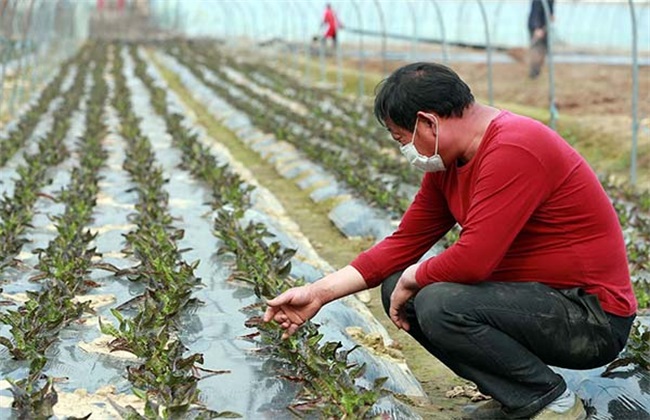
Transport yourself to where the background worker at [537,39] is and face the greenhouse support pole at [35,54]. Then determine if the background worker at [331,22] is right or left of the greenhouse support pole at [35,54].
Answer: right

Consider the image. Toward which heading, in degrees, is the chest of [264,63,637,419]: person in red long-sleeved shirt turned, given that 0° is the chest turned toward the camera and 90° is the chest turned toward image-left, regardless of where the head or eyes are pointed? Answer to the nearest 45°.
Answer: approximately 90°

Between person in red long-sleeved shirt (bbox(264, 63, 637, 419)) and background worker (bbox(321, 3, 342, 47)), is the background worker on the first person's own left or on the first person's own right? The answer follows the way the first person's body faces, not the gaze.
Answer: on the first person's own right

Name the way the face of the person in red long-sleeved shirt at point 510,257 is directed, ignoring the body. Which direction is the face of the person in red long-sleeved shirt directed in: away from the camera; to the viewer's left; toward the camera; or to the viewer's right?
to the viewer's left

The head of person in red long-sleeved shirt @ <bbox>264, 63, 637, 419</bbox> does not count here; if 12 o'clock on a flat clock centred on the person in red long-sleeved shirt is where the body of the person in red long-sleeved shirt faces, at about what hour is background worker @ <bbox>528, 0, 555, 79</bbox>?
The background worker is roughly at 3 o'clock from the person in red long-sleeved shirt.

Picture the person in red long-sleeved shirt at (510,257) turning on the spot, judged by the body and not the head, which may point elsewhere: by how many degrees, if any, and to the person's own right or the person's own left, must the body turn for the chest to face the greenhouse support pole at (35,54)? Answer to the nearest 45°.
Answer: approximately 45° to the person's own right
